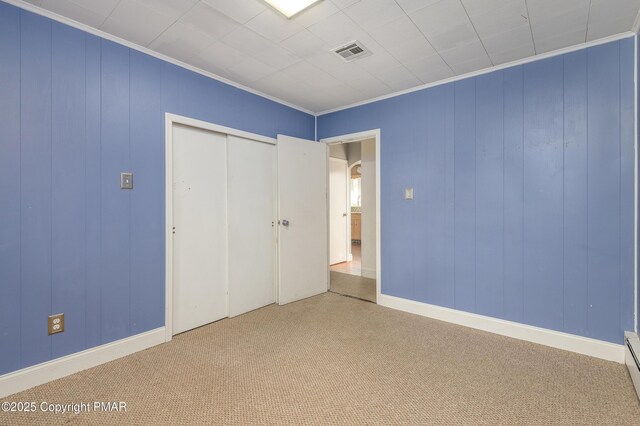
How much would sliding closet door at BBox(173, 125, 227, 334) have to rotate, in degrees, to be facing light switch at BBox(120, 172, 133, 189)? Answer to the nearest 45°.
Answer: approximately 90° to its right

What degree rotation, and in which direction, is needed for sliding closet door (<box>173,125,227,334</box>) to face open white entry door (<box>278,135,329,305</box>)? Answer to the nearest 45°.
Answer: approximately 45° to its left

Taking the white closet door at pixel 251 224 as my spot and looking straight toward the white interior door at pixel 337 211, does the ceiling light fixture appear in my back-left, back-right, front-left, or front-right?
back-right

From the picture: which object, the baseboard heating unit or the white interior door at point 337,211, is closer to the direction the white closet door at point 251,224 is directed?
the baseboard heating unit

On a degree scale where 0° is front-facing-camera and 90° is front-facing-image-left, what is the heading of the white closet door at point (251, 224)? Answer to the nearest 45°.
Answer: approximately 315°

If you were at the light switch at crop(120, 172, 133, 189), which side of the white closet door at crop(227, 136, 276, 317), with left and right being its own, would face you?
right

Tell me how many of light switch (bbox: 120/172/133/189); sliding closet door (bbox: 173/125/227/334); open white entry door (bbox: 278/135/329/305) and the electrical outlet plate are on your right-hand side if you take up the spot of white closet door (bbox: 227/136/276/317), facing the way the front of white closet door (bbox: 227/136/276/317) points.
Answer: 3

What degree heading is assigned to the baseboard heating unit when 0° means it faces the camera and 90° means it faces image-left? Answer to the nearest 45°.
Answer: approximately 90°

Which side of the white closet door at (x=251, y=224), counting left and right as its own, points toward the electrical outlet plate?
right
